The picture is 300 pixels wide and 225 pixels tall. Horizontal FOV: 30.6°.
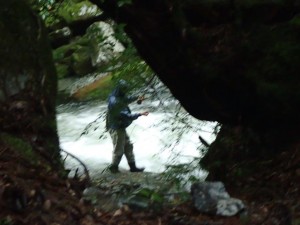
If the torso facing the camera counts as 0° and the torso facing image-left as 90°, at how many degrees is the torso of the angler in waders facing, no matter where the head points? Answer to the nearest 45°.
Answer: approximately 270°

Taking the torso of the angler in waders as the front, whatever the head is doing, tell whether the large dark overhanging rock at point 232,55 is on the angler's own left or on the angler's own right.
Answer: on the angler's own right

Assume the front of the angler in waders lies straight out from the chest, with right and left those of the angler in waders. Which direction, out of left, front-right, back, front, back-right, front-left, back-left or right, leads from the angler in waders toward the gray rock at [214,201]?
right

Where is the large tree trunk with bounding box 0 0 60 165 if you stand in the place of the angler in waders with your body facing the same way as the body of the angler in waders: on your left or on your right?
on your right
